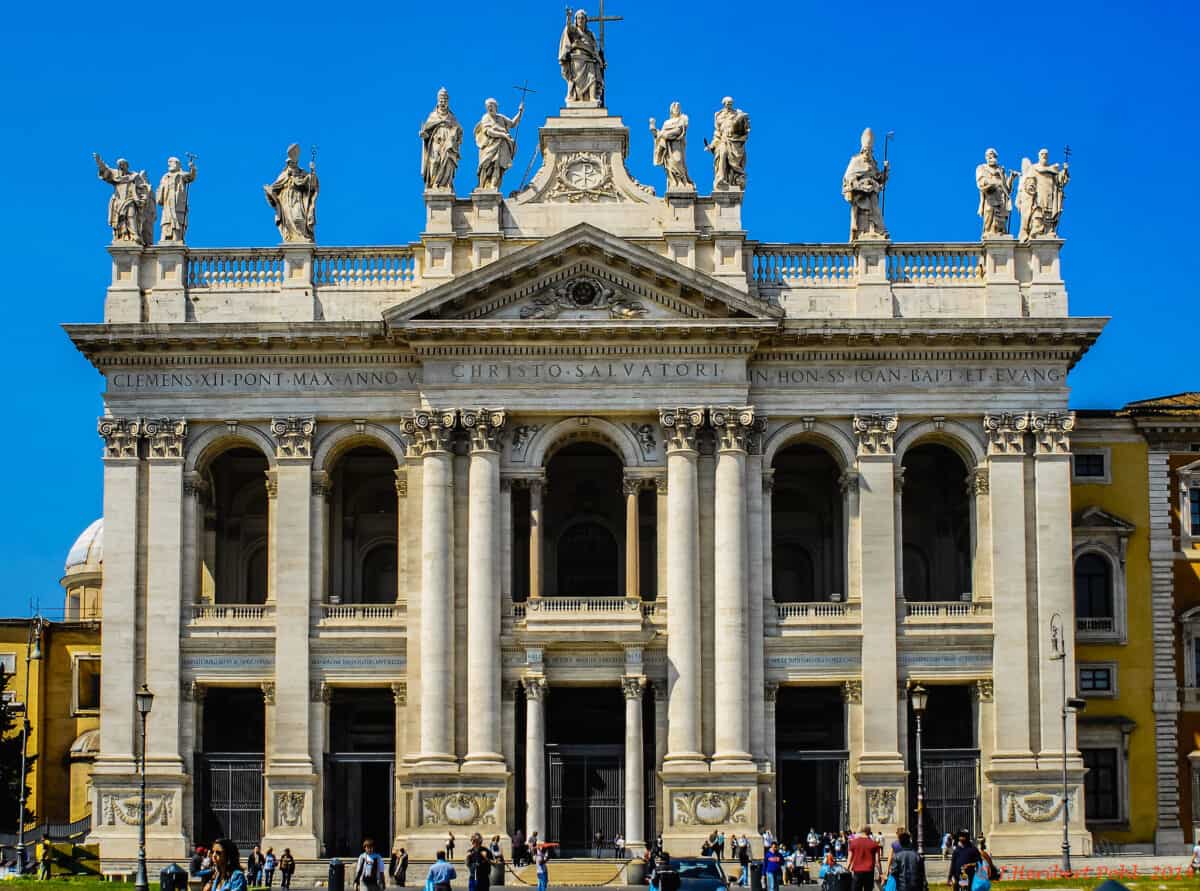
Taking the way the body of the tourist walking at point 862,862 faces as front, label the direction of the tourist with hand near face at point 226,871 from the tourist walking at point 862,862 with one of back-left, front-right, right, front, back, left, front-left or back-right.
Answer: back-left

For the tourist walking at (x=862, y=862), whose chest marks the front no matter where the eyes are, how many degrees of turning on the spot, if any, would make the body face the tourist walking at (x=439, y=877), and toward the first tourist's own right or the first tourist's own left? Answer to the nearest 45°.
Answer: approximately 90° to the first tourist's own left

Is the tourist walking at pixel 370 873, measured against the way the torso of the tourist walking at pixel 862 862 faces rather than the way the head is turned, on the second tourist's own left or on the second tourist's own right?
on the second tourist's own left

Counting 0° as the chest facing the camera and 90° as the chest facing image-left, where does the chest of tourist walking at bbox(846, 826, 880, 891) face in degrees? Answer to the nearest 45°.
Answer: approximately 180°
